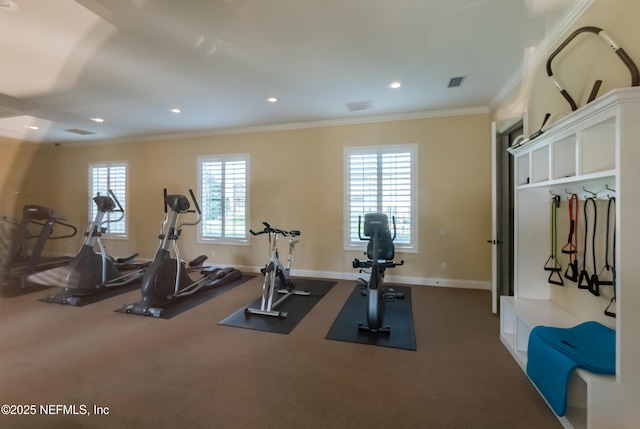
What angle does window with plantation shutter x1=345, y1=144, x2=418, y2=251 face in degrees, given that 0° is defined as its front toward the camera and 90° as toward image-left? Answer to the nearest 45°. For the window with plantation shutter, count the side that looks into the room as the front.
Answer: approximately 0°

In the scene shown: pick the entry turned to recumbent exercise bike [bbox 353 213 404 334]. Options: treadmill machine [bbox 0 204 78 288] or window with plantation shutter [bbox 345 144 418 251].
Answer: the window with plantation shutter

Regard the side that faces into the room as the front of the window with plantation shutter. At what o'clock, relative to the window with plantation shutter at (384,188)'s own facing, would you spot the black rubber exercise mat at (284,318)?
The black rubber exercise mat is roughly at 1 o'clock from the window with plantation shutter.

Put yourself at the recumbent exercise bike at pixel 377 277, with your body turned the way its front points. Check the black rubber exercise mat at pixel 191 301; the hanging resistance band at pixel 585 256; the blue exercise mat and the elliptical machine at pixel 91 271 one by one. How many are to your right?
2

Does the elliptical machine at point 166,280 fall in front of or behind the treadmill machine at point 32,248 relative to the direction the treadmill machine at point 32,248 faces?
behind
